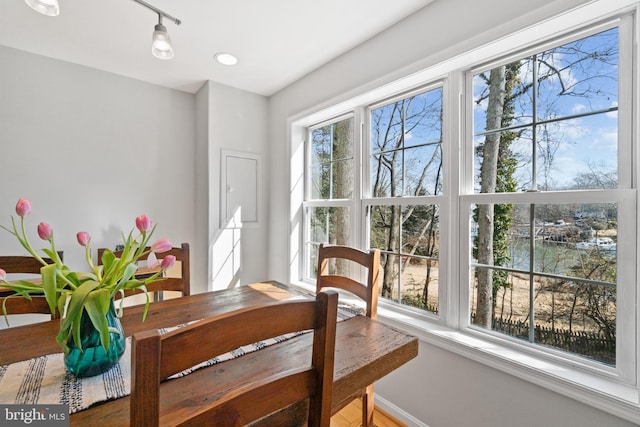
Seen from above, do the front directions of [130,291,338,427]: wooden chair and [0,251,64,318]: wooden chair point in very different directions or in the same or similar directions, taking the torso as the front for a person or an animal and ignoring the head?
very different directions

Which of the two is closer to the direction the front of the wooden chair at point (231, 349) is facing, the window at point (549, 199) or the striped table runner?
the striped table runner

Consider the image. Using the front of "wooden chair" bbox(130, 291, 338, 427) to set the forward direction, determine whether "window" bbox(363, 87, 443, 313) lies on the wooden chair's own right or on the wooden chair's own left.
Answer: on the wooden chair's own right

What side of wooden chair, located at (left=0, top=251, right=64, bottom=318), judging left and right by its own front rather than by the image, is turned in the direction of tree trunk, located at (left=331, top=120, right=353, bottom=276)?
left

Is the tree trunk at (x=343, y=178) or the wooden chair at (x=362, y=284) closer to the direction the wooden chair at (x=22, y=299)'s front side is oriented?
the wooden chair

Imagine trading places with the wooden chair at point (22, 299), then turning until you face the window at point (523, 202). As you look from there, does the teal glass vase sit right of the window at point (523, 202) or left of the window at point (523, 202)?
right

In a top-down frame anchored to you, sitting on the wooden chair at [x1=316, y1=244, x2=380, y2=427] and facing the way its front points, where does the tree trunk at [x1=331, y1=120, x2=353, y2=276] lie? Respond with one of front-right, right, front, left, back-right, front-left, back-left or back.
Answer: back-right

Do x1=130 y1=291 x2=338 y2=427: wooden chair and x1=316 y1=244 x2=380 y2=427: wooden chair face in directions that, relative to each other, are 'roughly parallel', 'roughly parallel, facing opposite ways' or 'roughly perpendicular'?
roughly perpendicular

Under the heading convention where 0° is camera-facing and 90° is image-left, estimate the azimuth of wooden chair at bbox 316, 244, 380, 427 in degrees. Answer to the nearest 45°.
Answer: approximately 45°
